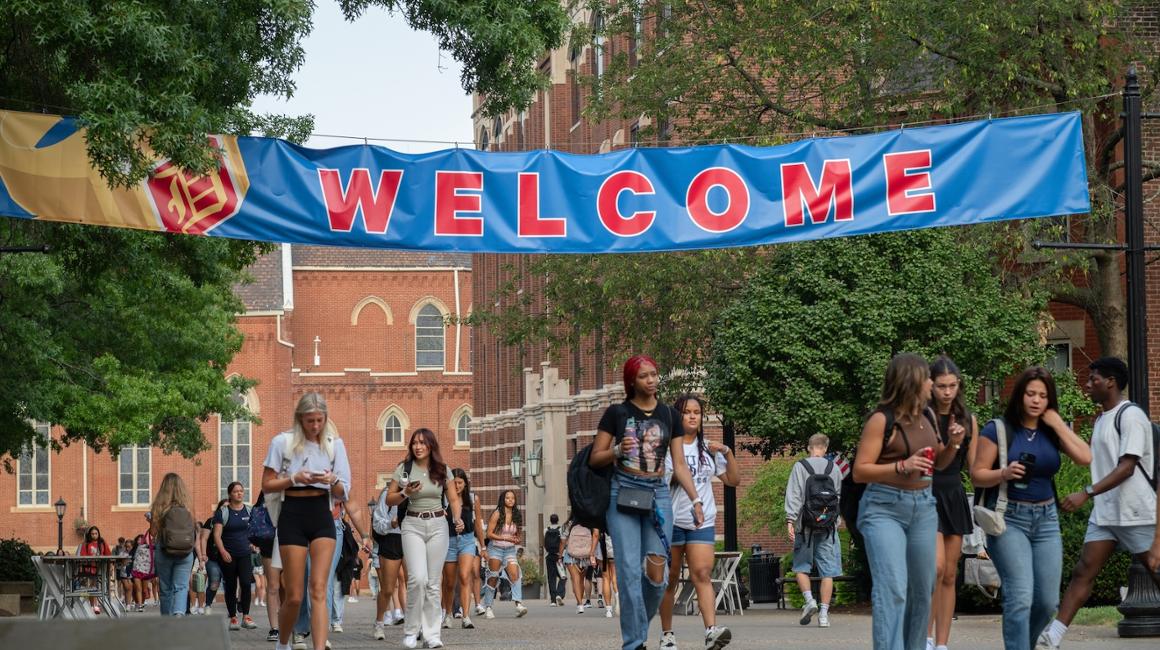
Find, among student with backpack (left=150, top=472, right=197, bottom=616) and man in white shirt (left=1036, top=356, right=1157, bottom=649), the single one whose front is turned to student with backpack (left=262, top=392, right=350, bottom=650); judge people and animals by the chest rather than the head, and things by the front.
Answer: the man in white shirt

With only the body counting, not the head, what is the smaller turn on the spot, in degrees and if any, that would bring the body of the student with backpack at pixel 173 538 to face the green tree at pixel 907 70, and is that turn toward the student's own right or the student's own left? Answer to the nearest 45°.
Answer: approximately 45° to the student's own right

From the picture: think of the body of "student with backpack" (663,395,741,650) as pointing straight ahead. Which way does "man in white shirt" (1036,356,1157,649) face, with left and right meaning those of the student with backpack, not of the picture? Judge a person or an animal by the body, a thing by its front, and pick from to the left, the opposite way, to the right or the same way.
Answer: to the right

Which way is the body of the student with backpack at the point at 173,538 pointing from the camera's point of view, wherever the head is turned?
away from the camera

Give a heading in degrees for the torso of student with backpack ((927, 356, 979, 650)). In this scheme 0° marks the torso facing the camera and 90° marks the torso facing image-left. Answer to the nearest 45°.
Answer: approximately 45°

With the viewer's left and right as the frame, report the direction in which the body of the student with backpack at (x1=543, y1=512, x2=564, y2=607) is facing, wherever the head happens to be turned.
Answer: facing away from the viewer

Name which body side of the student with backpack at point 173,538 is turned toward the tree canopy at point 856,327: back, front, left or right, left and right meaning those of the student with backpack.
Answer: right

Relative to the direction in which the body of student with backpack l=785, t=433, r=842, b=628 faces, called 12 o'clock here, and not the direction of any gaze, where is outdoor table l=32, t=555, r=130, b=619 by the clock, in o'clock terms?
The outdoor table is roughly at 9 o'clock from the student with backpack.

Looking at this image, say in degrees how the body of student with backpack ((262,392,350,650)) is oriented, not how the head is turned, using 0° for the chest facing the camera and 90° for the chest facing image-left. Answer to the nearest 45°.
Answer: approximately 0°

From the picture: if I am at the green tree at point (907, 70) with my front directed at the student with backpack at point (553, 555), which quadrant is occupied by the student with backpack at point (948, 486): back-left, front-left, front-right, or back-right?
back-left

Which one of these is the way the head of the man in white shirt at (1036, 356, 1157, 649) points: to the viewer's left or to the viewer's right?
to the viewer's left

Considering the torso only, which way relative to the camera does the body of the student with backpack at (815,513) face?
away from the camera
